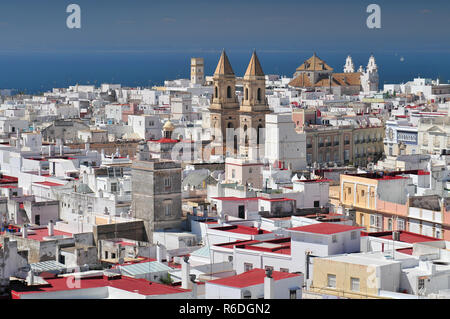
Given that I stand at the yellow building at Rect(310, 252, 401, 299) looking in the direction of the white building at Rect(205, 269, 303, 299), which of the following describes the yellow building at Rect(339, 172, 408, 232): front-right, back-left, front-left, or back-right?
back-right

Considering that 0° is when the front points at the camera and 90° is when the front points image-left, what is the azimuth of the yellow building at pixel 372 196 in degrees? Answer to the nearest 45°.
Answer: approximately 45°

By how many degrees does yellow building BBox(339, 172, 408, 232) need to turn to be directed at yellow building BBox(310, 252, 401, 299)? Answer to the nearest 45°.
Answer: approximately 45° to its left
